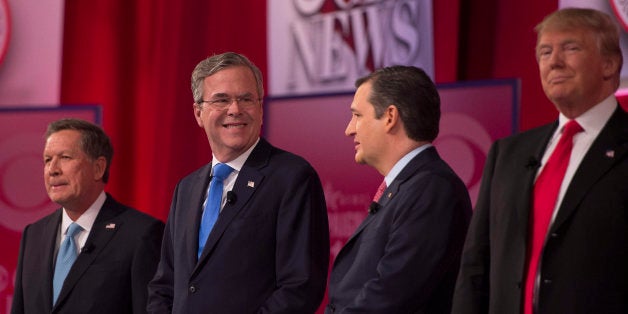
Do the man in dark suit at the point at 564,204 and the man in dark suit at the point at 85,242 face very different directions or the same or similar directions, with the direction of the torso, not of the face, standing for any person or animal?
same or similar directions

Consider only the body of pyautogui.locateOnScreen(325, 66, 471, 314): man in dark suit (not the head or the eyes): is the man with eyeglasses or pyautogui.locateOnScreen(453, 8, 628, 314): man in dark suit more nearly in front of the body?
the man with eyeglasses

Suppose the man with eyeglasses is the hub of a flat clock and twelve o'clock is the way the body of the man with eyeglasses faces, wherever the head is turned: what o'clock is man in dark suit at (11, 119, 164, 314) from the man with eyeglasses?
The man in dark suit is roughly at 3 o'clock from the man with eyeglasses.

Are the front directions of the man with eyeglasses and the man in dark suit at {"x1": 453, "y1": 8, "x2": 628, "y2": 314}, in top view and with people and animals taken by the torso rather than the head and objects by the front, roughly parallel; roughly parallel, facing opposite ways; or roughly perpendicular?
roughly parallel

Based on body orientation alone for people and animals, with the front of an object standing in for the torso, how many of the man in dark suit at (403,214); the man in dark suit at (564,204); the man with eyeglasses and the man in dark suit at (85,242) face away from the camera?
0

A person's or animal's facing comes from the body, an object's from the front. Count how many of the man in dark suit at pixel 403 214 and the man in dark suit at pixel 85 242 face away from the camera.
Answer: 0

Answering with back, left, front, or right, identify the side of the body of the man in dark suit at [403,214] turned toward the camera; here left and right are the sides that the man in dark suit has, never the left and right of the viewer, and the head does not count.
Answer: left

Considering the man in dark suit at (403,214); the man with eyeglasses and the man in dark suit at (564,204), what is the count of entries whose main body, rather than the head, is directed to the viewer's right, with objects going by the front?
0

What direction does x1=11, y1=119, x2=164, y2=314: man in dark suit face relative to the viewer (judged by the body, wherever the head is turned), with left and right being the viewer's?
facing the viewer and to the left of the viewer

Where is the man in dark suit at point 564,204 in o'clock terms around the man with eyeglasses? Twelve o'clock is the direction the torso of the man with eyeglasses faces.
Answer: The man in dark suit is roughly at 9 o'clock from the man with eyeglasses.

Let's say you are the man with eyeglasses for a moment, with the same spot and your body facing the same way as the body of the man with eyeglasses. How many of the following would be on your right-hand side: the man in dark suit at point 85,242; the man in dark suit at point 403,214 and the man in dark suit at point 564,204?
1

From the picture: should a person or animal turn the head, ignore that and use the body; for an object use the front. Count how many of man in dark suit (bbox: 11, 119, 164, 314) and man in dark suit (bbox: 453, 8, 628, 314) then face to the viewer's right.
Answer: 0

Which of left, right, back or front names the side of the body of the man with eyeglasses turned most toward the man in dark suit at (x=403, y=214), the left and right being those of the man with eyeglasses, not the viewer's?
left

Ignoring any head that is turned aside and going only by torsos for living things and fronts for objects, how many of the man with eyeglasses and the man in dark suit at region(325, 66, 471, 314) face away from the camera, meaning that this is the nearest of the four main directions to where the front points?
0

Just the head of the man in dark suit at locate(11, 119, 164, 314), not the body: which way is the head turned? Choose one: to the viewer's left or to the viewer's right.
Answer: to the viewer's left
